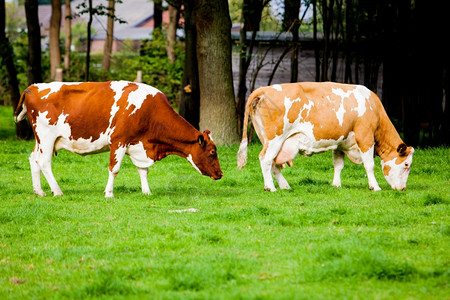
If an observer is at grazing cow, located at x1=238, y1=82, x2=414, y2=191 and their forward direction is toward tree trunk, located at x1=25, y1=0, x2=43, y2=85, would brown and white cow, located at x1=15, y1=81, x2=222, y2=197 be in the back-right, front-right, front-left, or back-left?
front-left

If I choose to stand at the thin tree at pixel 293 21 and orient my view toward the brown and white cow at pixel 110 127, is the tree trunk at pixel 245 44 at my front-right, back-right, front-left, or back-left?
front-right

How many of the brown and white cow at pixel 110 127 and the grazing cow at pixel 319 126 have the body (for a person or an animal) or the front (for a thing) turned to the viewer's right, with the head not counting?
2

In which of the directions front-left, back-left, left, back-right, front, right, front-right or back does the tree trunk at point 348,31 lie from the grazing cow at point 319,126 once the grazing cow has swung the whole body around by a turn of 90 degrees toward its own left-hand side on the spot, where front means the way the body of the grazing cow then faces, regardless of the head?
front

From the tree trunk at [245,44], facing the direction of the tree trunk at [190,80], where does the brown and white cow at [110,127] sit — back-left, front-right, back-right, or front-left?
front-left

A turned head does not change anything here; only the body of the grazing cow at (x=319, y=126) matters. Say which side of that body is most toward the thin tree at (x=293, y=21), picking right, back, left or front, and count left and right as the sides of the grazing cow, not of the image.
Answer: left

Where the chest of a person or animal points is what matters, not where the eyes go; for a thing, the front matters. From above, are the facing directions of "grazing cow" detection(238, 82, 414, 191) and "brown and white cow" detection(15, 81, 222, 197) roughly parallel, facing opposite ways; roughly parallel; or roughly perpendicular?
roughly parallel

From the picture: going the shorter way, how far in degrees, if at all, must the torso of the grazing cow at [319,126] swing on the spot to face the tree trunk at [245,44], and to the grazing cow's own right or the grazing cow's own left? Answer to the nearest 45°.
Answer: approximately 90° to the grazing cow's own left

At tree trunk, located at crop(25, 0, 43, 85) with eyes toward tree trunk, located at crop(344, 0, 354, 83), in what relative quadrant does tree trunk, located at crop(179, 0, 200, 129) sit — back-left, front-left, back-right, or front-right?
front-right

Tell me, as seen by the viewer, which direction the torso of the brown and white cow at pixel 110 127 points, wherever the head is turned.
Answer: to the viewer's right

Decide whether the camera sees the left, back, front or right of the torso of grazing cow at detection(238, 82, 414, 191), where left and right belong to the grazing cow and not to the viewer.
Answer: right

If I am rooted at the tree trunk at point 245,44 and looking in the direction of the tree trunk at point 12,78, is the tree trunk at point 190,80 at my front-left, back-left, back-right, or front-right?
front-left

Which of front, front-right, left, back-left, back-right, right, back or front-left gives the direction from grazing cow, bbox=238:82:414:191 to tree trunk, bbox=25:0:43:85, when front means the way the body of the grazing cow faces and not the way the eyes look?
back-left
